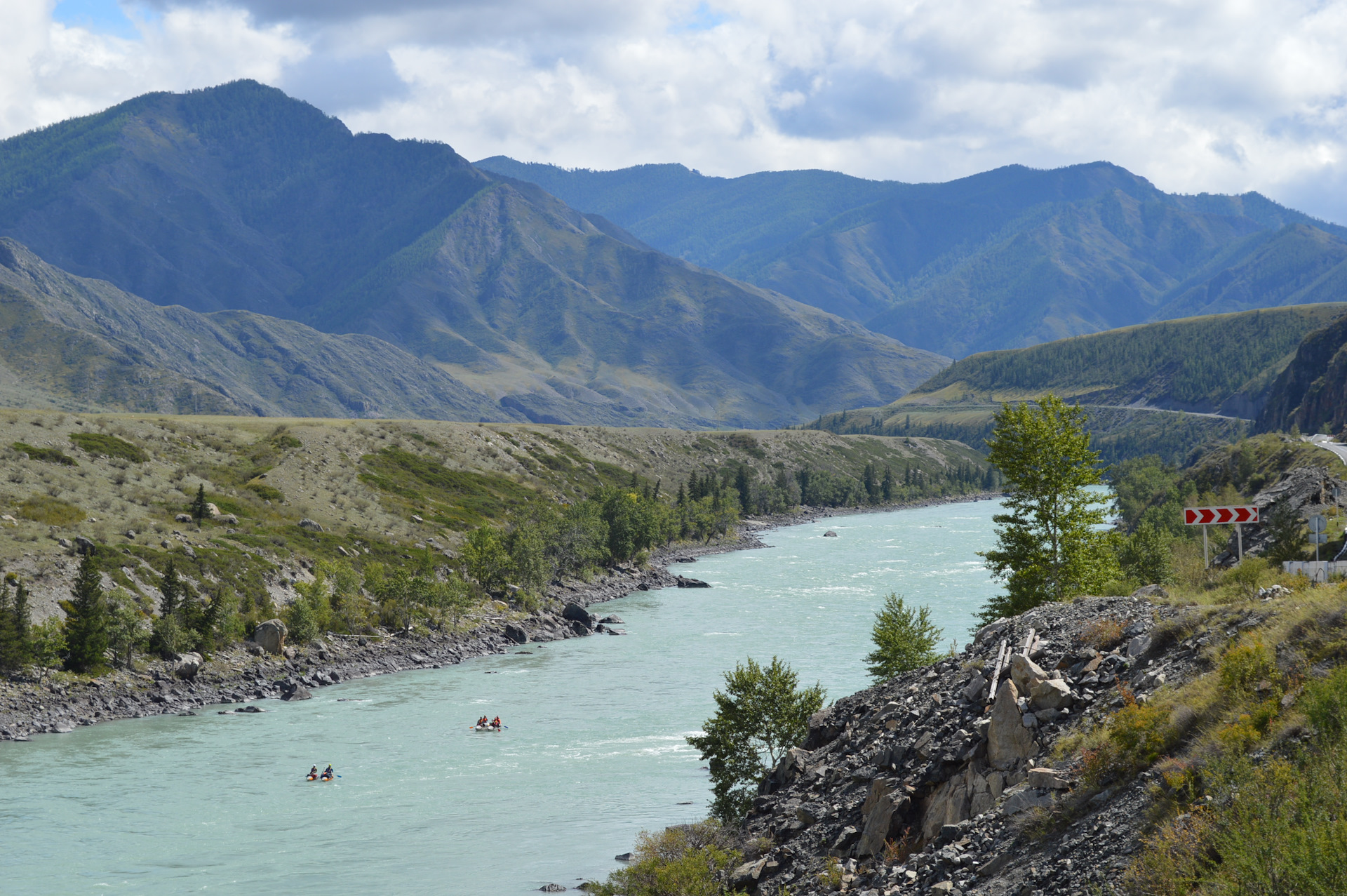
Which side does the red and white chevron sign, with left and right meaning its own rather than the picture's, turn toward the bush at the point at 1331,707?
front

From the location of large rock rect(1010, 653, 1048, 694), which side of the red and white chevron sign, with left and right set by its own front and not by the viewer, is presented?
front

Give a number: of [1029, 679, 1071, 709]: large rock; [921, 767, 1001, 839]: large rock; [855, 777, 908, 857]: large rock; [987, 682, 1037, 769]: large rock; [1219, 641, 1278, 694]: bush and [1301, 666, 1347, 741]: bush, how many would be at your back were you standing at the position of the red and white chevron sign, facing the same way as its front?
0

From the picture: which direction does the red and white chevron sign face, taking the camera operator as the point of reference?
facing the viewer

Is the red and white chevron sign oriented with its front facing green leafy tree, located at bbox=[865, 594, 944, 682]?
no

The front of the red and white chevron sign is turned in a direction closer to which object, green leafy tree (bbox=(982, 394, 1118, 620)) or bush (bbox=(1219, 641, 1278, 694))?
the bush

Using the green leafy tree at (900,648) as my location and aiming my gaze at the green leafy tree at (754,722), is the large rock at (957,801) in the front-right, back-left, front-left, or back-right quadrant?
front-left

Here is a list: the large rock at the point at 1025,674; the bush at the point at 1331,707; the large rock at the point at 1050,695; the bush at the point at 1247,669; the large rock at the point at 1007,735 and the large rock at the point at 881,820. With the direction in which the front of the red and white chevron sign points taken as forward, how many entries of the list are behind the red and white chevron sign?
0

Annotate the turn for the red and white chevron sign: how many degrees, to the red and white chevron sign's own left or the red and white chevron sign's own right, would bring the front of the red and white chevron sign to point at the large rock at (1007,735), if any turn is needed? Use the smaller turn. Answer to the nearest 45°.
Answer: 0° — it already faces it

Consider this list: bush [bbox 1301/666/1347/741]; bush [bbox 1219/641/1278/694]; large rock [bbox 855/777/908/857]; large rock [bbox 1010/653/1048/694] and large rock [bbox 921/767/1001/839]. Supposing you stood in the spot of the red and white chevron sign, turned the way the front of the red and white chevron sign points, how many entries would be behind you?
0

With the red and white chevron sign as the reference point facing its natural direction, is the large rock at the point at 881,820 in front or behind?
in front

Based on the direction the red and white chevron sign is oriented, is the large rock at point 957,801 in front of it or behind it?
in front

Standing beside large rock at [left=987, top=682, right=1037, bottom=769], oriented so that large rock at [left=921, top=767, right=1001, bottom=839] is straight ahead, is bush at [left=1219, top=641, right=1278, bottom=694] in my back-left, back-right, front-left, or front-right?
back-left

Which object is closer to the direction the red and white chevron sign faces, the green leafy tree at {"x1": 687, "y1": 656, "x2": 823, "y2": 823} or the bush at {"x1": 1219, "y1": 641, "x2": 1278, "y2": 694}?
the bush
